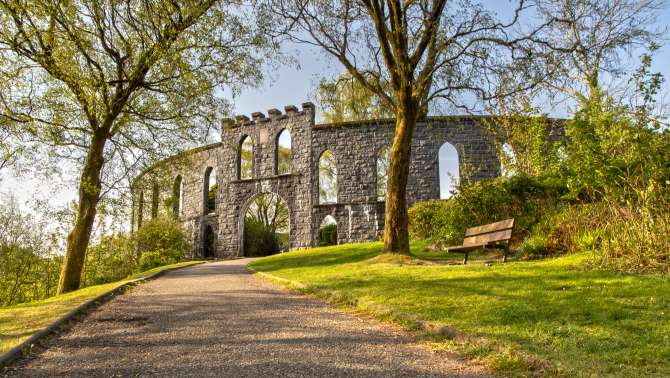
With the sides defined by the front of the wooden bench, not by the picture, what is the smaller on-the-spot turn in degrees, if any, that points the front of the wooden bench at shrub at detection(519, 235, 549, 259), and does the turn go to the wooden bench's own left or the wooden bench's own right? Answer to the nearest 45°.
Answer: approximately 180°

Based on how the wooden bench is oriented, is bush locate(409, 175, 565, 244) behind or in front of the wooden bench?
behind

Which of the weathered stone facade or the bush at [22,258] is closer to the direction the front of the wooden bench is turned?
the bush

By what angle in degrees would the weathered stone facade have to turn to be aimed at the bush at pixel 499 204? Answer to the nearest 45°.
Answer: approximately 45° to its left

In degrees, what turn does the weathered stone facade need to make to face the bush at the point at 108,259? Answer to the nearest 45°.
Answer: approximately 90° to its right

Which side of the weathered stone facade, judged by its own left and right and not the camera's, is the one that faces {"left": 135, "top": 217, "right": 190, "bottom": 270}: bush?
right

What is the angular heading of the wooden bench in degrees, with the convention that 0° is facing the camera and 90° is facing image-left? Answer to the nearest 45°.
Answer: approximately 45°

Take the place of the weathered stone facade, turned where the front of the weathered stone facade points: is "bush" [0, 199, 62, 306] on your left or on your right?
on your right
